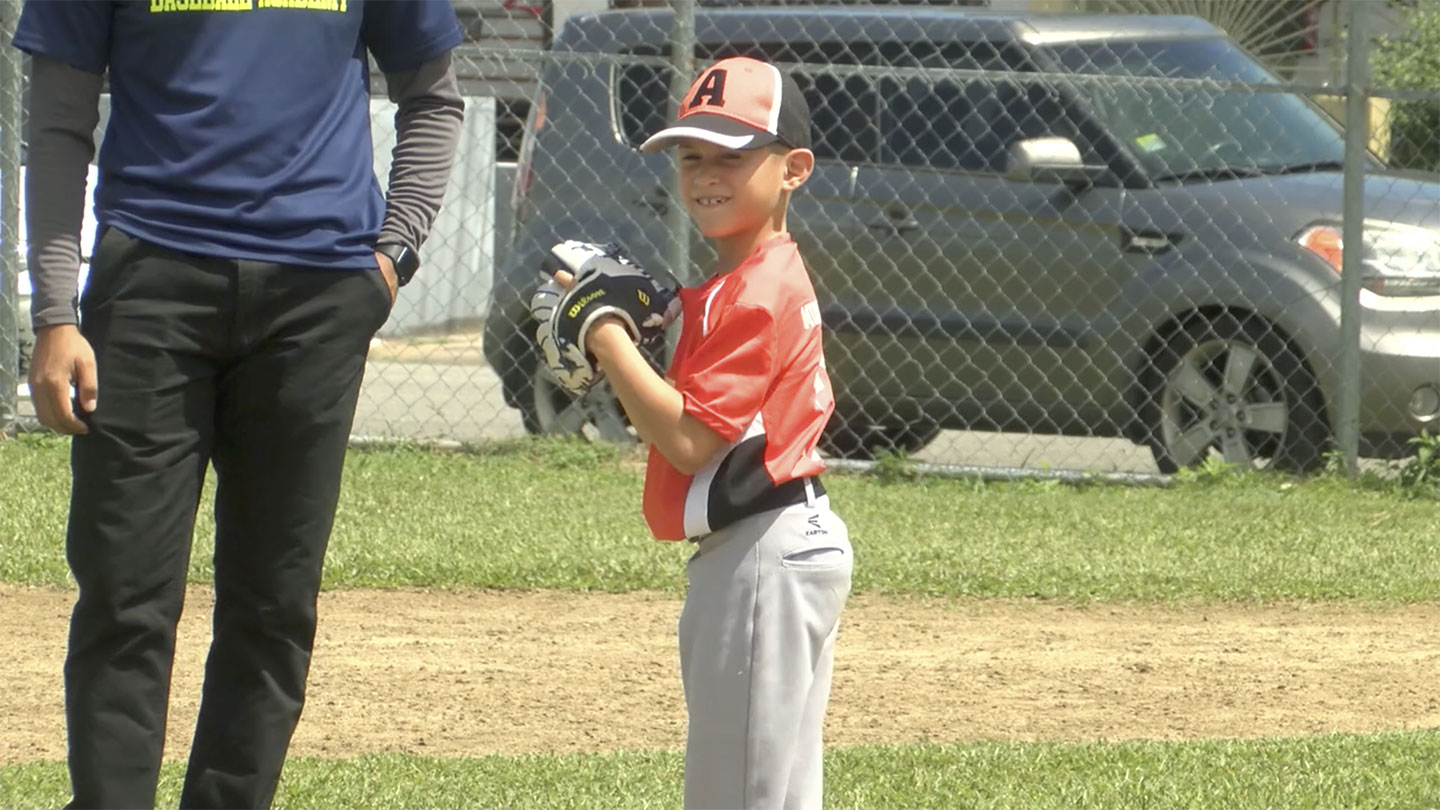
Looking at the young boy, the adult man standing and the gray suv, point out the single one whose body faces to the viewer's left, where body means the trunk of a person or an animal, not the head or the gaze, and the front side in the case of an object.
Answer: the young boy

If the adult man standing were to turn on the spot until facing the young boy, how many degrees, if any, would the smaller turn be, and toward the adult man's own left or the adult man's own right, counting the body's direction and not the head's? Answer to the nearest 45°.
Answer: approximately 45° to the adult man's own left

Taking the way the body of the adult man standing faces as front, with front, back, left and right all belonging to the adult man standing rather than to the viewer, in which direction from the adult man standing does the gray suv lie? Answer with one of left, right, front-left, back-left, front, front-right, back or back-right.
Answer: back-left

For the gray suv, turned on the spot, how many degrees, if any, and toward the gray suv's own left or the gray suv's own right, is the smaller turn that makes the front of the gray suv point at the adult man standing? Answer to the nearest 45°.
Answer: approximately 45° to the gray suv's own right

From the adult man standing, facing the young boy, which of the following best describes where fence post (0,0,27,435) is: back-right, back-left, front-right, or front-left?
back-left

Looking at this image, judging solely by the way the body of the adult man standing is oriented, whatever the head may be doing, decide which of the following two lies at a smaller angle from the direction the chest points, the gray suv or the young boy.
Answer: the young boy

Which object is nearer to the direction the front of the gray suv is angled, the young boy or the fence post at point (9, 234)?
the young boy

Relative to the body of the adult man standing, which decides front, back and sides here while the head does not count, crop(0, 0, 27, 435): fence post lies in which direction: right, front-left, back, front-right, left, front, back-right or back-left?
back

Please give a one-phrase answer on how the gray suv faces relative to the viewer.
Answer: facing the viewer and to the right of the viewer

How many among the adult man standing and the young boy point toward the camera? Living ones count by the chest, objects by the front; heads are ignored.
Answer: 1

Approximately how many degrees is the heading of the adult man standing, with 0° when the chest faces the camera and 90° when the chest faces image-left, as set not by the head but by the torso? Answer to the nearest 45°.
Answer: approximately 0°

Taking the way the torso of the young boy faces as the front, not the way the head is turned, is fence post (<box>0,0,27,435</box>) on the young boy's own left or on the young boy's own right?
on the young boy's own right

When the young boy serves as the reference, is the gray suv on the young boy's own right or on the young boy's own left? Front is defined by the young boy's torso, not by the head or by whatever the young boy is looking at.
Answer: on the young boy's own right

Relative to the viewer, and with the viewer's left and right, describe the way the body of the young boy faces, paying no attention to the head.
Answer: facing to the left of the viewer
